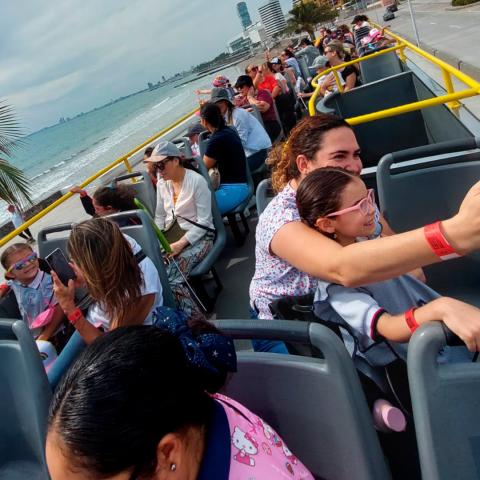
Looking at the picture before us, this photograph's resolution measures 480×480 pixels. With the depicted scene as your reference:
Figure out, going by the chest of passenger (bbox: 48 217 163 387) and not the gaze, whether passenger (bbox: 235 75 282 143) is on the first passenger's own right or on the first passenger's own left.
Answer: on the first passenger's own right

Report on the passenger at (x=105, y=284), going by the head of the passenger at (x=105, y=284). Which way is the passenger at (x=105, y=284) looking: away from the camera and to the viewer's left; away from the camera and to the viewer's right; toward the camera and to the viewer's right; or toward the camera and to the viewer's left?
away from the camera and to the viewer's left

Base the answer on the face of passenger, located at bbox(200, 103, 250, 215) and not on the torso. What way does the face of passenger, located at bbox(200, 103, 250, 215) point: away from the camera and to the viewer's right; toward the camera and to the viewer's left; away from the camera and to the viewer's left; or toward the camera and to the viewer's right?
away from the camera and to the viewer's left

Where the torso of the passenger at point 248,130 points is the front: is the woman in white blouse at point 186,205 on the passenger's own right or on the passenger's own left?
on the passenger's own left

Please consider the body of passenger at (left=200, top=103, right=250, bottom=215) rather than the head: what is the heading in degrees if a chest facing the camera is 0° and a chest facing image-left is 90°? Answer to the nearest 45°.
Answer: approximately 135°
